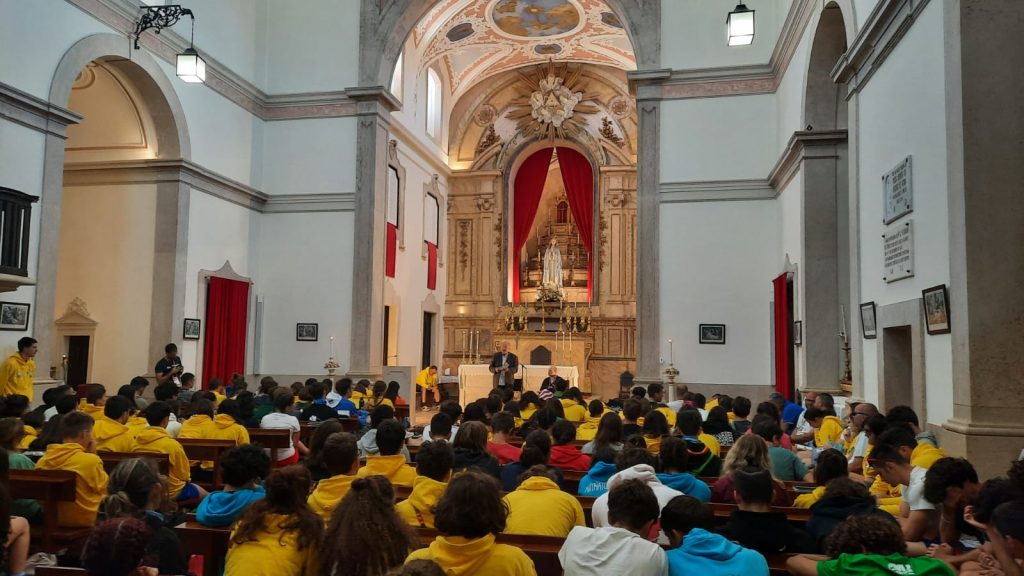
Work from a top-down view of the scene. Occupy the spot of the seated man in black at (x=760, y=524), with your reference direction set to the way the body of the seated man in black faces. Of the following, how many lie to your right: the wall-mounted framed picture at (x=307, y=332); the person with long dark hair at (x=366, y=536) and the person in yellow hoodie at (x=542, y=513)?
0

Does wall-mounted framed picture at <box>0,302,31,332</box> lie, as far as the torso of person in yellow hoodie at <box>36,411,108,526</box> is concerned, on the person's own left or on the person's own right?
on the person's own left

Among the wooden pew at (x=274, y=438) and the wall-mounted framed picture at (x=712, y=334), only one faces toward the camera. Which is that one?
the wall-mounted framed picture

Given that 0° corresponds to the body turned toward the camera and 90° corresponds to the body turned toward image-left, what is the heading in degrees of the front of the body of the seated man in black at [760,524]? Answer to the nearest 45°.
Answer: approximately 180°

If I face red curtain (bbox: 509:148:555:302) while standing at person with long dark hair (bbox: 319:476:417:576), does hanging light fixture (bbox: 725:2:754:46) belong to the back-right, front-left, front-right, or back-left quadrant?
front-right

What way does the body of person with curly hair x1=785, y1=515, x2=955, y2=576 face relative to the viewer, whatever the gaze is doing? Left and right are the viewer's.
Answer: facing away from the viewer

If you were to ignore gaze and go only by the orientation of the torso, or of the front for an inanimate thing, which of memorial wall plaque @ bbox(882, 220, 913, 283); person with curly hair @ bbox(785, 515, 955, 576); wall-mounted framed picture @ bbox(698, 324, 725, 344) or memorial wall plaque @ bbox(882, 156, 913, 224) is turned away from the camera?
the person with curly hair

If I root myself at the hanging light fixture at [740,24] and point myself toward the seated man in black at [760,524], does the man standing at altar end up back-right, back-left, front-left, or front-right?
back-right

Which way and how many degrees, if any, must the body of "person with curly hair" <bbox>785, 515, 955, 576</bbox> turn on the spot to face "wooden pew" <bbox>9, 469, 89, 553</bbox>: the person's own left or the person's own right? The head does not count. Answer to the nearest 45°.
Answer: approximately 90° to the person's own left

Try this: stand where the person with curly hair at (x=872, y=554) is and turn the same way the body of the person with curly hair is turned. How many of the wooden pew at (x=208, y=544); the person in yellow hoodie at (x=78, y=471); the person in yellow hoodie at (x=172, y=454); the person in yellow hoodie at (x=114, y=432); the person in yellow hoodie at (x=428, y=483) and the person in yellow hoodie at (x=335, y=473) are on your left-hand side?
6

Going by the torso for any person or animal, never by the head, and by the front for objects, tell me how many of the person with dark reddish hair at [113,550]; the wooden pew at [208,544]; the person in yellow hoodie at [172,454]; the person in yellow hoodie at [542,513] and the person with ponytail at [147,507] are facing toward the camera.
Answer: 0

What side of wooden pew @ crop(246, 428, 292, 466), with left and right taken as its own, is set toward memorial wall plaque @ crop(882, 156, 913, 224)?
right

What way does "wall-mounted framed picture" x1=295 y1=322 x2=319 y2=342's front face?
toward the camera

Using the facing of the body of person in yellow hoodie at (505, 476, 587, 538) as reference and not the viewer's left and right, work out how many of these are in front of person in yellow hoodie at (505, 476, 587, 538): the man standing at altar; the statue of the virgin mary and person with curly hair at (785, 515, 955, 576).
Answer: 2

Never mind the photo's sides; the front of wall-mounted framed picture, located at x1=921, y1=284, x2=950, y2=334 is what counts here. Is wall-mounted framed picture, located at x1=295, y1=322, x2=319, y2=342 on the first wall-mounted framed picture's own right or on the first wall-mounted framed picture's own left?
on the first wall-mounted framed picture's own right

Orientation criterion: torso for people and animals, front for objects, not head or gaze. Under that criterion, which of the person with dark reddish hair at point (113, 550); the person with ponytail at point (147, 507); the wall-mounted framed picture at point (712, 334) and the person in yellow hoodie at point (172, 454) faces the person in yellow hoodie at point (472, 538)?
the wall-mounted framed picture

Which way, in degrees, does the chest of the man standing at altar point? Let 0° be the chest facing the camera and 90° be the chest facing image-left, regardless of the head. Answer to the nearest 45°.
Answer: approximately 0°

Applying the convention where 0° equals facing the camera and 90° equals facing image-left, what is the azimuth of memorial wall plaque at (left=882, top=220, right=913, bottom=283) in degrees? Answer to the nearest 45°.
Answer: approximately 45°

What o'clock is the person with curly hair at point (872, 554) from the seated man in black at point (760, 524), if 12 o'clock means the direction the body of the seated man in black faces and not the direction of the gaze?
The person with curly hair is roughly at 5 o'clock from the seated man in black.

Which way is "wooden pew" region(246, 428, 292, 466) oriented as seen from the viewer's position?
away from the camera
